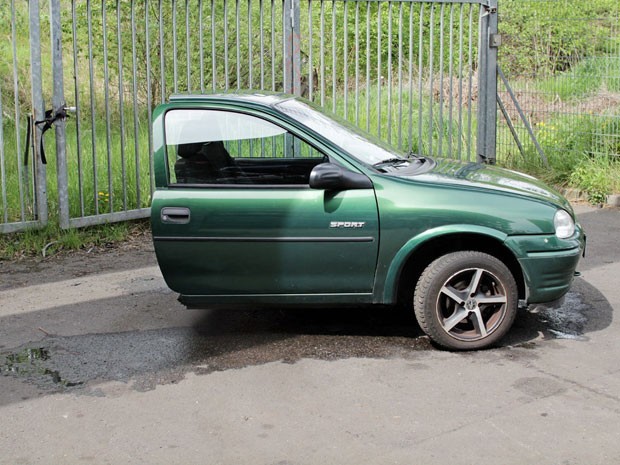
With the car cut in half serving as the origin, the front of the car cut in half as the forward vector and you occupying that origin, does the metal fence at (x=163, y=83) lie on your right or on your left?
on your left

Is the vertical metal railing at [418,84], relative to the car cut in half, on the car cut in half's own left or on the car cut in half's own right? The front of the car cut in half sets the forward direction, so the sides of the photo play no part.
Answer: on the car cut in half's own left

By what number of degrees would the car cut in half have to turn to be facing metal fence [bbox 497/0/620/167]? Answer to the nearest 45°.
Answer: approximately 90° to its left

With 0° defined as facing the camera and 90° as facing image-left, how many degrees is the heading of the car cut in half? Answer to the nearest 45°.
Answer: approximately 270°
